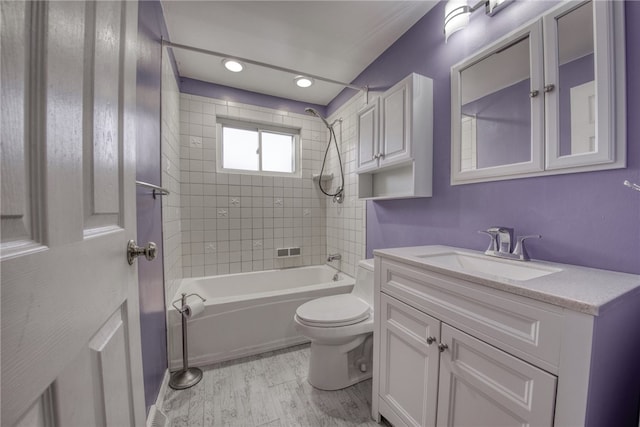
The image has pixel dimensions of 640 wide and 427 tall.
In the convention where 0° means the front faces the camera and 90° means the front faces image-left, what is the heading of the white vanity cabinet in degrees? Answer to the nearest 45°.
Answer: approximately 45°

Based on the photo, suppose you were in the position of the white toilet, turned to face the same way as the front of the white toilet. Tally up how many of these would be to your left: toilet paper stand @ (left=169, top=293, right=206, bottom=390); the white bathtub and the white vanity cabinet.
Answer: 1

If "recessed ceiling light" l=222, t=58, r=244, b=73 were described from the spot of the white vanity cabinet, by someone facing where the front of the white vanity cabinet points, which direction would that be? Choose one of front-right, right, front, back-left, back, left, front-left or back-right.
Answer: front-right

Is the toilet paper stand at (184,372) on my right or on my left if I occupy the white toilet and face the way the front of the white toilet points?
on my right

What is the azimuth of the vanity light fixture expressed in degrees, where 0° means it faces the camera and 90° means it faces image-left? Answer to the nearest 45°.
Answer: approximately 45°

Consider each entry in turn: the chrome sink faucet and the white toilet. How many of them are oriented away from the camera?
0
